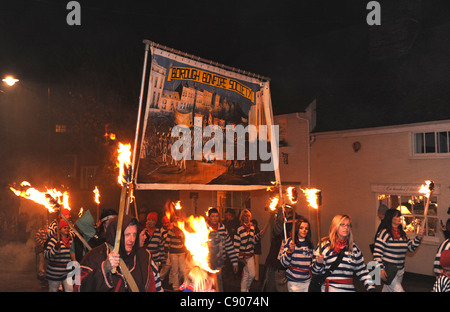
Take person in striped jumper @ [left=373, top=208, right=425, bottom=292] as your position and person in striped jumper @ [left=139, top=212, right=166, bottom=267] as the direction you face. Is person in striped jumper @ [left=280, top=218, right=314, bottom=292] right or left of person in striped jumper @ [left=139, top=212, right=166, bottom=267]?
left

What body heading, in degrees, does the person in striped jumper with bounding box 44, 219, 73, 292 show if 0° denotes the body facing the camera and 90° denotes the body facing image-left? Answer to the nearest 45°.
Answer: approximately 315°

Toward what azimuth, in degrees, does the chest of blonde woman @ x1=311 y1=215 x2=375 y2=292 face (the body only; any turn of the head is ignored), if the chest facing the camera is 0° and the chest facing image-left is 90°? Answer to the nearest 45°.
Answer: approximately 0°

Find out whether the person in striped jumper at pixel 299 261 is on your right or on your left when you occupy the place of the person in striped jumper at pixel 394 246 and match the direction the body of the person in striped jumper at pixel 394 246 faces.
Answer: on your right

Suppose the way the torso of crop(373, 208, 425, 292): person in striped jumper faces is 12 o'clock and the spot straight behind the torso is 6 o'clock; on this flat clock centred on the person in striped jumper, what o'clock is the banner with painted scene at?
The banner with painted scene is roughly at 3 o'clock from the person in striped jumper.

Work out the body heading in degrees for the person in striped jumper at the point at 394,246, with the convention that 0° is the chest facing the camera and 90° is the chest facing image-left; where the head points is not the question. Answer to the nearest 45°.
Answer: approximately 315°

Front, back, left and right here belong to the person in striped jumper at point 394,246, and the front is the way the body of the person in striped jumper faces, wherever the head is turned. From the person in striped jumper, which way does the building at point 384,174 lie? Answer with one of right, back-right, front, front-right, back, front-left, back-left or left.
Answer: back-left

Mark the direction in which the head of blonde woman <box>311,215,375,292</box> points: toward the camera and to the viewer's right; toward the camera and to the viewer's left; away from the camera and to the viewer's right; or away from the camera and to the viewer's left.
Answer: toward the camera and to the viewer's right
